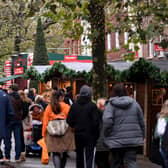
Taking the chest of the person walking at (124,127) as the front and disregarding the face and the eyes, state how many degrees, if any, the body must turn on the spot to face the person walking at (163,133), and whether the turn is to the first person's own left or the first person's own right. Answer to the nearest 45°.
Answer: approximately 90° to the first person's own right

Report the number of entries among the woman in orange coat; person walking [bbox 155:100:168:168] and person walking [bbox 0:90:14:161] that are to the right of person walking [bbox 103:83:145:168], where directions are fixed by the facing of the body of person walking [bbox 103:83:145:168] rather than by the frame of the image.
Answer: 1

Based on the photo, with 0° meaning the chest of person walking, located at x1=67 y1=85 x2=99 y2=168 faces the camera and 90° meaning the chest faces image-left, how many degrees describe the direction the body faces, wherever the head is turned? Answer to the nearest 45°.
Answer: approximately 180°

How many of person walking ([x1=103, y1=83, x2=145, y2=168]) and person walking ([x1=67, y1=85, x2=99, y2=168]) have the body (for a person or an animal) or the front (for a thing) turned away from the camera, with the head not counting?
2

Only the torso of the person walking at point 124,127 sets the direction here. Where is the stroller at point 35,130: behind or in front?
in front

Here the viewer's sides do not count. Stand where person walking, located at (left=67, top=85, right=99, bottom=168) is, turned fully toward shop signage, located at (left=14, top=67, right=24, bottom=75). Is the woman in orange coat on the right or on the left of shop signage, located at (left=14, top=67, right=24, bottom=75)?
left

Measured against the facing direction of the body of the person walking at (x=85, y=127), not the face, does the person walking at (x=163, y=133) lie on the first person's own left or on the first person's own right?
on the first person's own right

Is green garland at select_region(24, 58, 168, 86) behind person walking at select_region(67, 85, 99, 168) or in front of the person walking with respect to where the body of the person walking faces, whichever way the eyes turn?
in front

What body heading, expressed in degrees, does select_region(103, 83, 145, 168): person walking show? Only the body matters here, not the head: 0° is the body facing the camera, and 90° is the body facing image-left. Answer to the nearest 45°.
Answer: approximately 180°

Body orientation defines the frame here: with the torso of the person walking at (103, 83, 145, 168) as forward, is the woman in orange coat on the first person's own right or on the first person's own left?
on the first person's own left

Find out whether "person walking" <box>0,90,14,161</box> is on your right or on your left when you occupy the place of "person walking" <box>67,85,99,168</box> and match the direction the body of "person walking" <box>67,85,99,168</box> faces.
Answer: on your left
